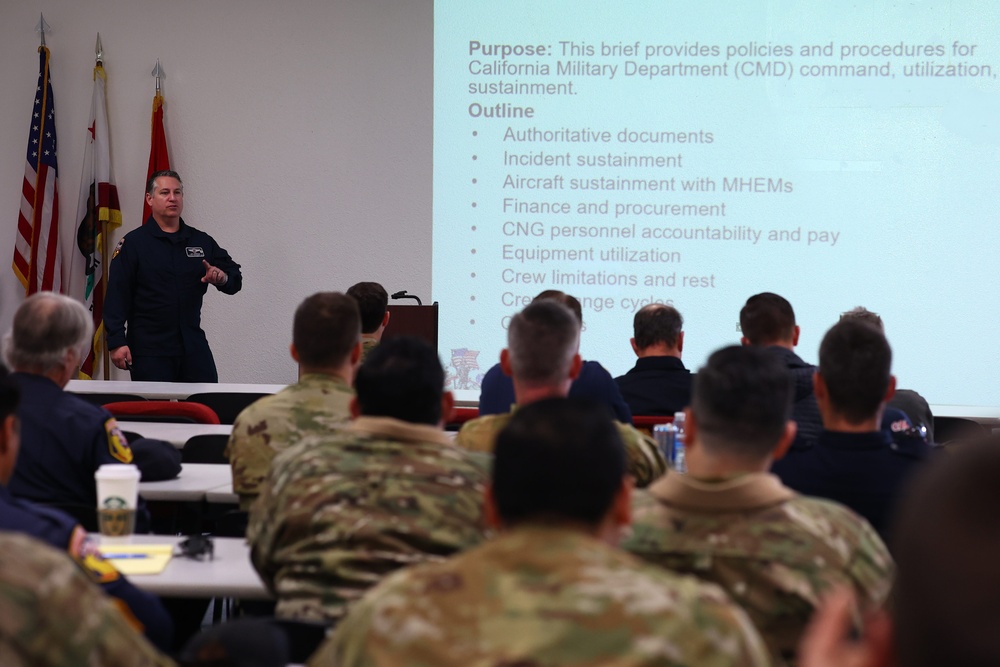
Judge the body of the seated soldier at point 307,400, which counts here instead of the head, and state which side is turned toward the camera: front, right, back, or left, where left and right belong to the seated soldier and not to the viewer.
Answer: back

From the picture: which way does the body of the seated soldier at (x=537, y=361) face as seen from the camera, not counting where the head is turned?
away from the camera

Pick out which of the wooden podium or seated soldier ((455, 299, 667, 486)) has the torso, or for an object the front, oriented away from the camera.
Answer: the seated soldier

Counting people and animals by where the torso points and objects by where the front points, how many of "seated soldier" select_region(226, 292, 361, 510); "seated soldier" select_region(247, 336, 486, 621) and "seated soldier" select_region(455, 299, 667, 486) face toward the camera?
0

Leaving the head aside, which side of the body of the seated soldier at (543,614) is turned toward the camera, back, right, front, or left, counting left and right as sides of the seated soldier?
back

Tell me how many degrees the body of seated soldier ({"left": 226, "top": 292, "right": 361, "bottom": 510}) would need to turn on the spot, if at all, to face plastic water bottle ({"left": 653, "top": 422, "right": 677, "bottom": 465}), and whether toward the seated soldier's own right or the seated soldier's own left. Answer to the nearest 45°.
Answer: approximately 90° to the seated soldier's own right

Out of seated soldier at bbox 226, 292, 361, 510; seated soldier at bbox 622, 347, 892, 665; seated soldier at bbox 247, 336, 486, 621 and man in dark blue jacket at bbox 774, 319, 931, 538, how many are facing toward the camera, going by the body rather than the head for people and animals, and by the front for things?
0

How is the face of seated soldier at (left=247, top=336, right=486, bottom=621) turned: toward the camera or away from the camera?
away from the camera

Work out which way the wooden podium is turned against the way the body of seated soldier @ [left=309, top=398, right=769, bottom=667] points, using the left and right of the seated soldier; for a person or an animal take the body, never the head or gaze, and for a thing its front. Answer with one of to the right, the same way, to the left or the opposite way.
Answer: the opposite way

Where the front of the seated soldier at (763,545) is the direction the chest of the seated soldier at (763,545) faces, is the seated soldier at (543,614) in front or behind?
behind

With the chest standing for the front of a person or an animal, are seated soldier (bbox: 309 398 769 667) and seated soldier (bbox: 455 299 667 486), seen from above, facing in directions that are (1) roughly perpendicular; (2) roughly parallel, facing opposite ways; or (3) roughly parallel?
roughly parallel

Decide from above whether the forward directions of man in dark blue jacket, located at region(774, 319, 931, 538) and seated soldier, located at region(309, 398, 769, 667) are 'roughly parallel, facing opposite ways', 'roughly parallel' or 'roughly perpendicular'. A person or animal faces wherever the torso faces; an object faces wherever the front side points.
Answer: roughly parallel

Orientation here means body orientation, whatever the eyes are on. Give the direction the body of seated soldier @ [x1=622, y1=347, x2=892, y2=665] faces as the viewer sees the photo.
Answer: away from the camera

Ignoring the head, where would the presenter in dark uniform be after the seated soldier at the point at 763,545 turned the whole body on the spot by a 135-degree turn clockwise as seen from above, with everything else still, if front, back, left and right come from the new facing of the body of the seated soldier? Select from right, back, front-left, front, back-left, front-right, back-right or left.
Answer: back

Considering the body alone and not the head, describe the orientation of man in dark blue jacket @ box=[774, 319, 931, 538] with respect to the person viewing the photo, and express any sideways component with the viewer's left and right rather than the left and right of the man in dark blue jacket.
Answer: facing away from the viewer

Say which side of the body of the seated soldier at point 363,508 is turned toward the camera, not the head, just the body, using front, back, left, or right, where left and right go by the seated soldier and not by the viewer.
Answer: back

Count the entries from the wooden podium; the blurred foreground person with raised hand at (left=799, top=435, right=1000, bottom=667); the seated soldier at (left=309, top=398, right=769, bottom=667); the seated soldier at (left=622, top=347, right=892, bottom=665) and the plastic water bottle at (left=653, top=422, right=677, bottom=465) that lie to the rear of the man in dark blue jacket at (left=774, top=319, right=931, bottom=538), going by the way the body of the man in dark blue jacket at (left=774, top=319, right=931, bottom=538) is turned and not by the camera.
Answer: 3
